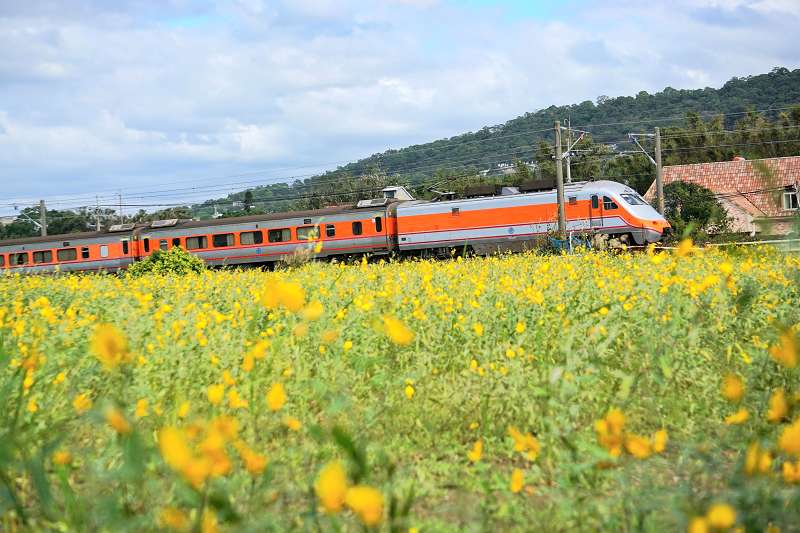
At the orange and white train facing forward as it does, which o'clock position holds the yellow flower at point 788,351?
The yellow flower is roughly at 3 o'clock from the orange and white train.

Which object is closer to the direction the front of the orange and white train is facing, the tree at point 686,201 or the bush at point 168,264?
the tree

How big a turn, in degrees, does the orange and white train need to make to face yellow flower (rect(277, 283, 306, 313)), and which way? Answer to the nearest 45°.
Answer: approximately 90° to its right

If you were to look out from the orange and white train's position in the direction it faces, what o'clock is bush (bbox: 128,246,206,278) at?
The bush is roughly at 4 o'clock from the orange and white train.

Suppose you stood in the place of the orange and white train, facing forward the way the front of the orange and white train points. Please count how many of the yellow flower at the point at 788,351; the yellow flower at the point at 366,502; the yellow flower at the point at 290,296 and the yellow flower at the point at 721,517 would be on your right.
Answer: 4

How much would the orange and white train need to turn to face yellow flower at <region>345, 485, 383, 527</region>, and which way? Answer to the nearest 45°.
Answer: approximately 90° to its right

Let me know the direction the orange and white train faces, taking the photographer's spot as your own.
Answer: facing to the right of the viewer

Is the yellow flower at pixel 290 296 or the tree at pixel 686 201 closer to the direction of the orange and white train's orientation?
the tree
